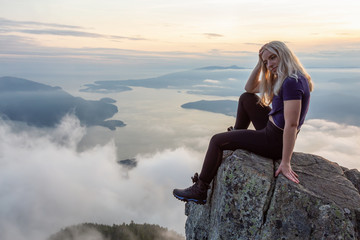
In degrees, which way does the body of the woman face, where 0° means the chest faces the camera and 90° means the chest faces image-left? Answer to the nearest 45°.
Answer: approximately 90°
